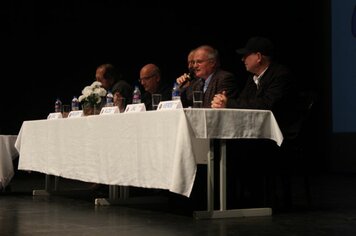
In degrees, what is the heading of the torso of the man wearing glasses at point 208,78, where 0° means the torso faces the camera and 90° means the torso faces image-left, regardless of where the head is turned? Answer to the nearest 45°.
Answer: approximately 45°

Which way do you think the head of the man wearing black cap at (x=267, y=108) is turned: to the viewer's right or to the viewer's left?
to the viewer's left

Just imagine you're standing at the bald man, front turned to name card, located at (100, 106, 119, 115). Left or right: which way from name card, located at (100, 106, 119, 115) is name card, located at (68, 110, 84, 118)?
right

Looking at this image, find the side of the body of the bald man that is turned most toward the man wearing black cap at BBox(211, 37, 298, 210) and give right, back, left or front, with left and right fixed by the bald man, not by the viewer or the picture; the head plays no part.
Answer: left

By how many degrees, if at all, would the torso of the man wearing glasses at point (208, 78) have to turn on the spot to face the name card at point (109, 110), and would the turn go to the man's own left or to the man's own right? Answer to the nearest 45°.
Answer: approximately 45° to the man's own right

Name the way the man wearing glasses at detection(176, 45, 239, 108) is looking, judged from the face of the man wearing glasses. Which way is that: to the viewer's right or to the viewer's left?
to the viewer's left

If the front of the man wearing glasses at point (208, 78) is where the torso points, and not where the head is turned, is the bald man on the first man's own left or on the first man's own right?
on the first man's own right

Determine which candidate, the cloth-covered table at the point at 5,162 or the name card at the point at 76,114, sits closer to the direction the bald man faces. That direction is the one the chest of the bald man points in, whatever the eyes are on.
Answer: the name card

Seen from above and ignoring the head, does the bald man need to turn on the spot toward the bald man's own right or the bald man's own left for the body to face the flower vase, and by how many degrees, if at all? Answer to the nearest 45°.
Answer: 0° — they already face it

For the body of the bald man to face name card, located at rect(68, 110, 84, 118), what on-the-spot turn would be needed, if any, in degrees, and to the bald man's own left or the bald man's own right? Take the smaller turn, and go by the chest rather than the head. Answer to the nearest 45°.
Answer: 0° — they already face it

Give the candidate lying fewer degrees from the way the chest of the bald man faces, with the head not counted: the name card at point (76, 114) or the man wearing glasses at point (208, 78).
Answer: the name card
